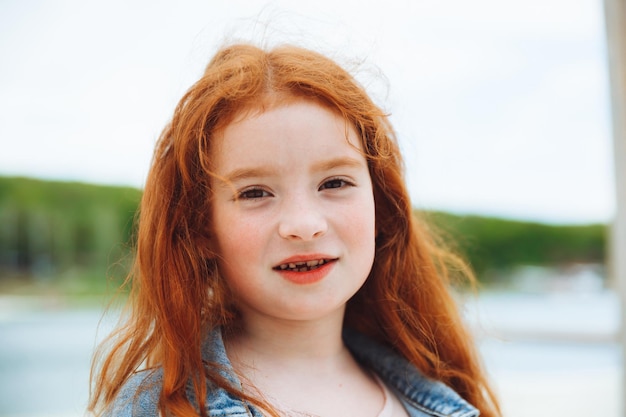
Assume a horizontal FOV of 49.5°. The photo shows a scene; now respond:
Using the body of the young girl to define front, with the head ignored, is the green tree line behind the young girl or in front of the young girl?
behind

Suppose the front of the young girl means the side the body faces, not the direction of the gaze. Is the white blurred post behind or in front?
behind

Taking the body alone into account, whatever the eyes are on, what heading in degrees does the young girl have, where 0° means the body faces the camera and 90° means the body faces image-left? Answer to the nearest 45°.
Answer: approximately 0°
